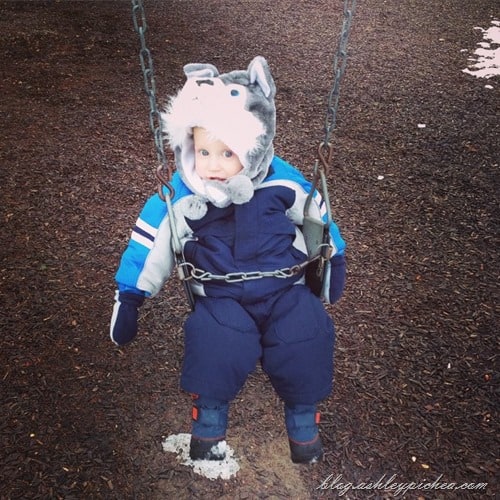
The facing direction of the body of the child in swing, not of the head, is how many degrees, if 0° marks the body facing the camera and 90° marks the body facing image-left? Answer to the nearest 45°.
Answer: approximately 0°
